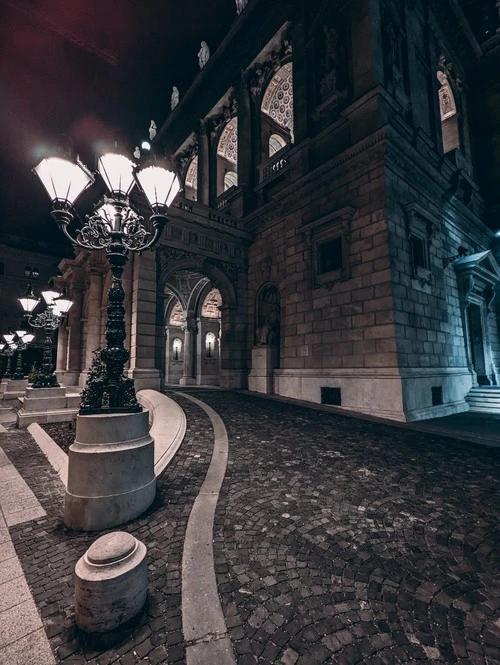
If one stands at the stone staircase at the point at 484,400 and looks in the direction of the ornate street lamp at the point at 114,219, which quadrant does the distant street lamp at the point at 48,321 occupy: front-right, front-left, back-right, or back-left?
front-right

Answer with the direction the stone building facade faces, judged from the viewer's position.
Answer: facing the viewer and to the left of the viewer

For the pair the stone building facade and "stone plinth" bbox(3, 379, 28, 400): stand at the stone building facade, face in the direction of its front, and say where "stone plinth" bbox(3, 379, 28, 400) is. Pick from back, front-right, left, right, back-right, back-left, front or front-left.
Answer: front-right

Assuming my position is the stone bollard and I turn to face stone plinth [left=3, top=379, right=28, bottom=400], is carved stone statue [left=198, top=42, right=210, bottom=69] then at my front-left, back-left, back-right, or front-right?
front-right

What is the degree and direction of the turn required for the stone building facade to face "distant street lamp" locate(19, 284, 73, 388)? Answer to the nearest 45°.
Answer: approximately 45° to its right

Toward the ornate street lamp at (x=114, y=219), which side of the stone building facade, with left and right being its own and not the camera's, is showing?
front

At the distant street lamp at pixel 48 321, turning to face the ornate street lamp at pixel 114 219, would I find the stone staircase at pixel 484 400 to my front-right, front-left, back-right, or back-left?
front-left
